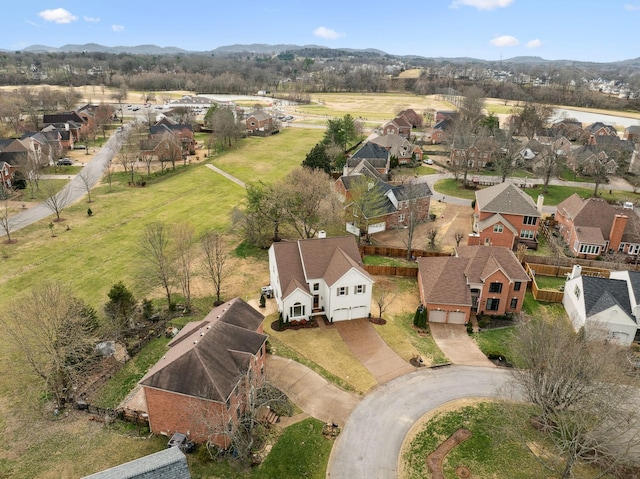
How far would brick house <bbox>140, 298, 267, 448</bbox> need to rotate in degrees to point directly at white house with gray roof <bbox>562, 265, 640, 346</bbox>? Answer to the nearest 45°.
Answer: approximately 45° to its left

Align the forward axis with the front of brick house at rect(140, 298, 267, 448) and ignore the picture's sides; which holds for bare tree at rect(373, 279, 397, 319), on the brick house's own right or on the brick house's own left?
on the brick house's own left

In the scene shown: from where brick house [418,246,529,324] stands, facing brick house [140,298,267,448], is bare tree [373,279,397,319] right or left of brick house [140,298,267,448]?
right

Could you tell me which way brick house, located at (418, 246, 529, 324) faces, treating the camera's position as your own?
facing the viewer

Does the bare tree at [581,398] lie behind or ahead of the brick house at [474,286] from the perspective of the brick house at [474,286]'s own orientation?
ahead

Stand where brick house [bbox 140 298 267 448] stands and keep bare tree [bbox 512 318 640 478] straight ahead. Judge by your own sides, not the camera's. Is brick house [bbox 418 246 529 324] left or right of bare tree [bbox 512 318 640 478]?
left

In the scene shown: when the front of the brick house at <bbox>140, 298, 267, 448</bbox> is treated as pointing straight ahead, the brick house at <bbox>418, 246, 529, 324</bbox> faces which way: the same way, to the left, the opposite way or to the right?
to the right

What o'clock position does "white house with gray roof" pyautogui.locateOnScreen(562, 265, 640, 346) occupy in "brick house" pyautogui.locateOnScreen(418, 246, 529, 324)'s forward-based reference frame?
The white house with gray roof is roughly at 9 o'clock from the brick house.

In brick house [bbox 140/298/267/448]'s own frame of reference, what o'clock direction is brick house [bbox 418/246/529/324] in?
brick house [bbox 418/246/529/324] is roughly at 10 o'clock from brick house [bbox 140/298/267/448].

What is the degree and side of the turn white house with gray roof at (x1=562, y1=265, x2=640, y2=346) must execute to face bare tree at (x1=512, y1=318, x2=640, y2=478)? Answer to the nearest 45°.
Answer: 0° — it already faces it

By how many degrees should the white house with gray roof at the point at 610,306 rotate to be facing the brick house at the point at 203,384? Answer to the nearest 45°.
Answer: approximately 45° to its right

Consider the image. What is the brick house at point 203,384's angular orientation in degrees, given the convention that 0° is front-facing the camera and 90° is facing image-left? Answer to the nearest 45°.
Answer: approximately 315°

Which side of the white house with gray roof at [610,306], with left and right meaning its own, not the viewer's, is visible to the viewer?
front

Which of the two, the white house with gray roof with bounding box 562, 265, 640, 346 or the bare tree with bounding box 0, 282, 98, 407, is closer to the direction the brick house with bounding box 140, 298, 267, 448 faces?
the white house with gray roof

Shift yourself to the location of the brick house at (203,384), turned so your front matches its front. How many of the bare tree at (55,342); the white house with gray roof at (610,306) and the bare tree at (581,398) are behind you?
1

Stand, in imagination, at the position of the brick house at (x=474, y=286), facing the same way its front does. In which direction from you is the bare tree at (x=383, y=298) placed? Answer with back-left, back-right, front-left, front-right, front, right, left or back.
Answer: right
